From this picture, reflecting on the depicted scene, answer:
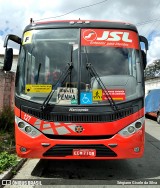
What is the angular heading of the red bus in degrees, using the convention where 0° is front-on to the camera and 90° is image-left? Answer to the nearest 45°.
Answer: approximately 0°
